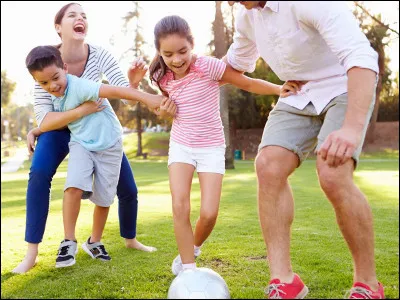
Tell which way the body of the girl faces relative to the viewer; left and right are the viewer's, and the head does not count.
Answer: facing the viewer

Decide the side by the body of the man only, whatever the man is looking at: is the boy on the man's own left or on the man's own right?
on the man's own right

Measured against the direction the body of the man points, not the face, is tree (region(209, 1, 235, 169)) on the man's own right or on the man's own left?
on the man's own right

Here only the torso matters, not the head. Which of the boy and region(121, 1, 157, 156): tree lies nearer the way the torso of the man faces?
the boy

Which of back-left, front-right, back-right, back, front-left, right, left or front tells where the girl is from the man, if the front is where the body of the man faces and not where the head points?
right

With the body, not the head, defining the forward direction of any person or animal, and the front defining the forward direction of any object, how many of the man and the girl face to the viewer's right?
0

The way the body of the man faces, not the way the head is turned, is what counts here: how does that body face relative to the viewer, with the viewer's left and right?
facing the viewer and to the left of the viewer

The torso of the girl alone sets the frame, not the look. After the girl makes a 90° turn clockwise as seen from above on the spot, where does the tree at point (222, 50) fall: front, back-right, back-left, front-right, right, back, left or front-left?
right

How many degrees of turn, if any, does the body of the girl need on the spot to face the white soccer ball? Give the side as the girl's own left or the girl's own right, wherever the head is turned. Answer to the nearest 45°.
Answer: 0° — they already face it

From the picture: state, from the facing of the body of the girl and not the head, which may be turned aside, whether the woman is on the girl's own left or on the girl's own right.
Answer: on the girl's own right

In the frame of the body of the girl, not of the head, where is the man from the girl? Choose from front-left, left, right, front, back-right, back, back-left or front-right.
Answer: front-left
